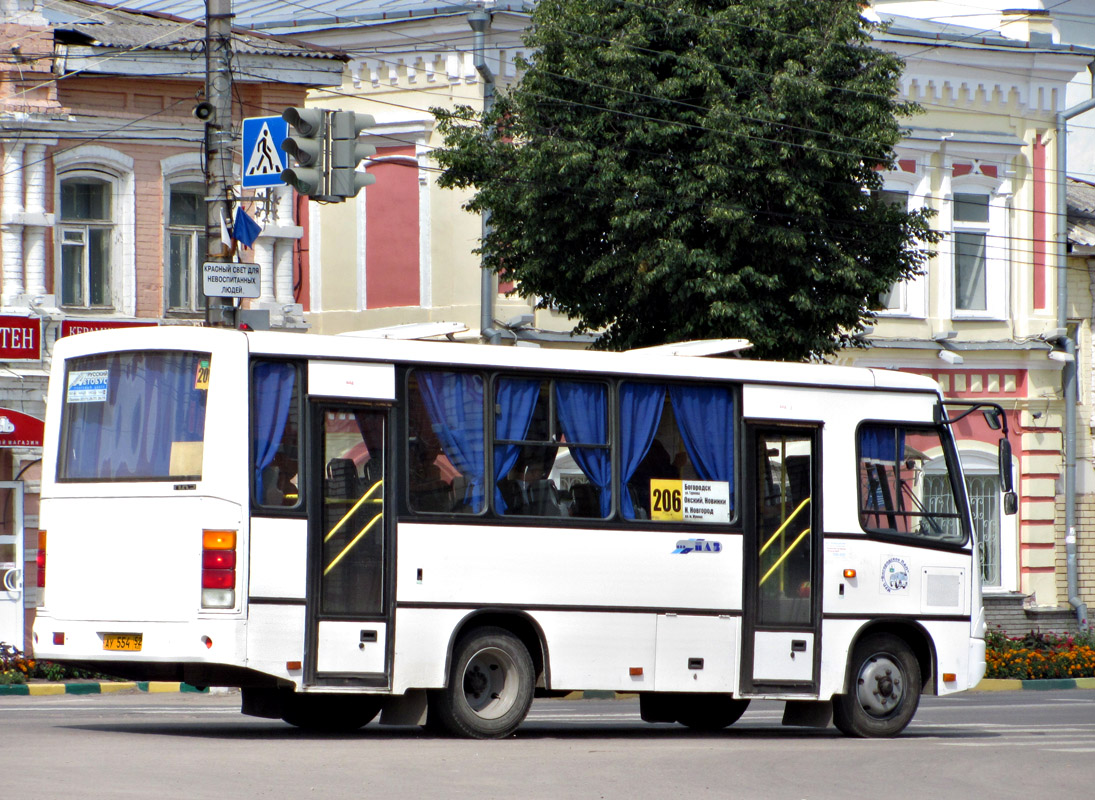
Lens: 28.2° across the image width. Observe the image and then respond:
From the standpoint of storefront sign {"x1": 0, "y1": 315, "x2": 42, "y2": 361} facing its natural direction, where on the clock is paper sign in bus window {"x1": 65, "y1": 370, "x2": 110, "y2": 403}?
The paper sign in bus window is roughly at 12 o'clock from the storefront sign.

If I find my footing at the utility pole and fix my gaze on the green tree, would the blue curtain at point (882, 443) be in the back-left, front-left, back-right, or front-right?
front-right

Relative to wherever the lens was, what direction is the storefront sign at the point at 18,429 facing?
facing the viewer

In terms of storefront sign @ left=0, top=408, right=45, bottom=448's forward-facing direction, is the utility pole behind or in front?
in front

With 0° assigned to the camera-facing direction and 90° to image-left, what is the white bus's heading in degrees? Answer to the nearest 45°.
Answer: approximately 225°

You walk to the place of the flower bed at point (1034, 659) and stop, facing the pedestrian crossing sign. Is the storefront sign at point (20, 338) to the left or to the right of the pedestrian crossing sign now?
right

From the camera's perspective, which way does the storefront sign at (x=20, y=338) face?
toward the camera

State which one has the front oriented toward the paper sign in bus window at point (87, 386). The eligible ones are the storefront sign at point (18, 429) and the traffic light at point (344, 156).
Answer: the storefront sign

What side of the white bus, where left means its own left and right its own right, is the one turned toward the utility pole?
left

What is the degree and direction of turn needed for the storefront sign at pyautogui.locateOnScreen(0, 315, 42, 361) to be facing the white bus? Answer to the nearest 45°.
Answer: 0° — it already faces it

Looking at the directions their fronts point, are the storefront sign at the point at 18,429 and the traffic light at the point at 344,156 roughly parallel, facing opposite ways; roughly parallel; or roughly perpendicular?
roughly perpendicular

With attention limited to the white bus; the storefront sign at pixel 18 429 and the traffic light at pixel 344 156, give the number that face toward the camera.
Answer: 1

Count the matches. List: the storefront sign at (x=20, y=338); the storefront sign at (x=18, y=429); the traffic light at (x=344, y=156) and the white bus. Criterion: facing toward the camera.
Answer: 2
